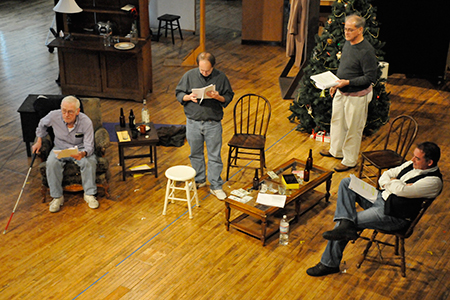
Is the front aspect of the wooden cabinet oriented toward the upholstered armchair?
yes

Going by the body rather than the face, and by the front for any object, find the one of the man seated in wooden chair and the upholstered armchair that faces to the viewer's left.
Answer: the man seated in wooden chair

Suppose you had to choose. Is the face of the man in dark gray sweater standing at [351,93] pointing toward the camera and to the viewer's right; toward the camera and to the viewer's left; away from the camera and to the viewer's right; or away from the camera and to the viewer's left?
toward the camera and to the viewer's left

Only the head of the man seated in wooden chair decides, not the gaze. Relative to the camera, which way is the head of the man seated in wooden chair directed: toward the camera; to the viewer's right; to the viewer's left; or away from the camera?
to the viewer's left

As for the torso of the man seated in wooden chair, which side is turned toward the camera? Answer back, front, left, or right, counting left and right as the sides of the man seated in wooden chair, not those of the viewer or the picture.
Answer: left

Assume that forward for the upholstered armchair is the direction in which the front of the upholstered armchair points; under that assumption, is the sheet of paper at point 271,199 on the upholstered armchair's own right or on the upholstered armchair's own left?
on the upholstered armchair's own left

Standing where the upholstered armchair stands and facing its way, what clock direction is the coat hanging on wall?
The coat hanging on wall is roughly at 8 o'clock from the upholstered armchair.

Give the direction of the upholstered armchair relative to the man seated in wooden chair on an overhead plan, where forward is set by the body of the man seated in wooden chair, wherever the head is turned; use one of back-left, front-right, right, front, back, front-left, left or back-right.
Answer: front

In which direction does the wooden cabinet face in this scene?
toward the camera

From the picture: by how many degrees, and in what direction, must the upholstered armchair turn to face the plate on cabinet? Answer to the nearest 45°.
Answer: approximately 180°

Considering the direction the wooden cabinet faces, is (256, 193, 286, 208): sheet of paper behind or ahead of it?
ahead

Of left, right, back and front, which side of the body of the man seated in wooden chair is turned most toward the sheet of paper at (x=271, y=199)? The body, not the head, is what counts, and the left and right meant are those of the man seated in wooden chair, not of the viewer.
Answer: front

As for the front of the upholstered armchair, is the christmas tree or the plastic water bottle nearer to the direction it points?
the plastic water bottle

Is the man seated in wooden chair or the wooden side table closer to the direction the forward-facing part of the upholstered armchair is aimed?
the man seated in wooden chair

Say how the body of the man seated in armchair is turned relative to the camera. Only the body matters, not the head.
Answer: toward the camera

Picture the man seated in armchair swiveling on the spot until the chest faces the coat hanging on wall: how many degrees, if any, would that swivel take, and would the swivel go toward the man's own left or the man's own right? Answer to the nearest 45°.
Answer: approximately 135° to the man's own left

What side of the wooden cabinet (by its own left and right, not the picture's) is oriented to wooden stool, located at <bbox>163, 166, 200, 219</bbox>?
front

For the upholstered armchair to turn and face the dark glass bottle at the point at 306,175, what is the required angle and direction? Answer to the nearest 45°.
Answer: approximately 45° to its left
